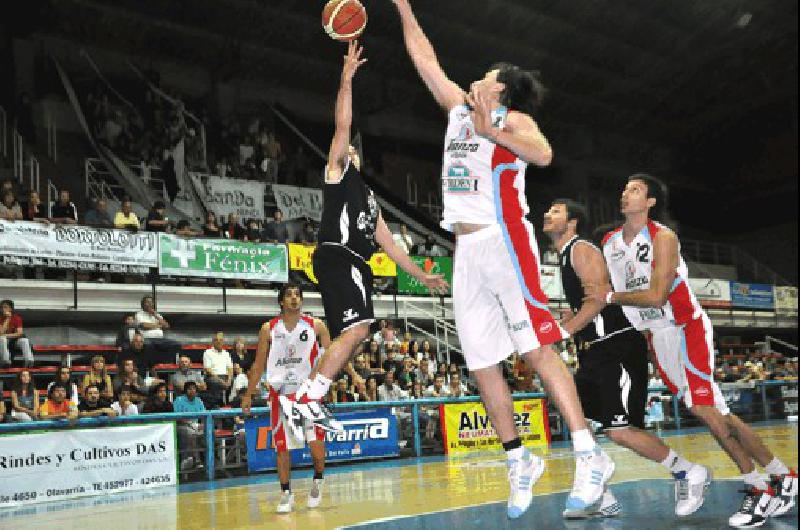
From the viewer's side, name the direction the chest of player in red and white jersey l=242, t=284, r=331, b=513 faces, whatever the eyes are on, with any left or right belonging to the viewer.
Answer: facing the viewer

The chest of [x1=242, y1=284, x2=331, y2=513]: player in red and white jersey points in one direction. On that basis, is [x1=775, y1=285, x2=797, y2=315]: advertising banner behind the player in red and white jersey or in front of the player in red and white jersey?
behind

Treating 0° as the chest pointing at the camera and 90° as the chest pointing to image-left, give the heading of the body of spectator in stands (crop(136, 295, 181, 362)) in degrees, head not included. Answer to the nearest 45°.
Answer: approximately 315°

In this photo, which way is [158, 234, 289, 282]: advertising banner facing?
toward the camera

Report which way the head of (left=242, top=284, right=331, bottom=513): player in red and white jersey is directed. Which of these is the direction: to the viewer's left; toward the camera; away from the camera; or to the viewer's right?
toward the camera

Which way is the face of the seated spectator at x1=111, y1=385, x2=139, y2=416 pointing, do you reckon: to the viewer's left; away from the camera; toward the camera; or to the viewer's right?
toward the camera

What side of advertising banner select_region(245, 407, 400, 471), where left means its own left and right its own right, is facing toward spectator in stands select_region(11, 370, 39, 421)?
right

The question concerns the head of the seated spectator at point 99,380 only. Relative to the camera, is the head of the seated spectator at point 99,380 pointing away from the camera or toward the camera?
toward the camera

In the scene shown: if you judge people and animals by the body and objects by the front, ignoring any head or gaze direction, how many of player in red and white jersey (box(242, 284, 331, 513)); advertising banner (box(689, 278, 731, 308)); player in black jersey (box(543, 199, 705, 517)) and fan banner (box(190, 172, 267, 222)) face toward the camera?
3

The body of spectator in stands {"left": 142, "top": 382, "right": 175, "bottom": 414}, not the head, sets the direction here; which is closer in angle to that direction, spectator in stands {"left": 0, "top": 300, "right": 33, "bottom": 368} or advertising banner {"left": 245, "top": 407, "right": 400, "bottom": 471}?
the advertising banner

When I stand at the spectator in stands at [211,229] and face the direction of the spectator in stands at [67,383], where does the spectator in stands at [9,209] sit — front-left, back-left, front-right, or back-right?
front-right

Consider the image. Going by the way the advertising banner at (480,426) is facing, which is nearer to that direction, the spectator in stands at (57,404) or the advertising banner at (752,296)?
the spectator in stands

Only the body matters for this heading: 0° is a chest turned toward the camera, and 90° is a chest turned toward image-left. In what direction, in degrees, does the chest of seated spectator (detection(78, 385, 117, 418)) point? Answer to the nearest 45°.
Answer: approximately 315°

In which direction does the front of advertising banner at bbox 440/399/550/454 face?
toward the camera

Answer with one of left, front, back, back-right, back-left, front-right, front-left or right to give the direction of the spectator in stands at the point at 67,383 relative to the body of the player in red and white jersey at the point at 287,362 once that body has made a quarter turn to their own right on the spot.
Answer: front-right

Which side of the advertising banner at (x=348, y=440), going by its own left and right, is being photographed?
front
